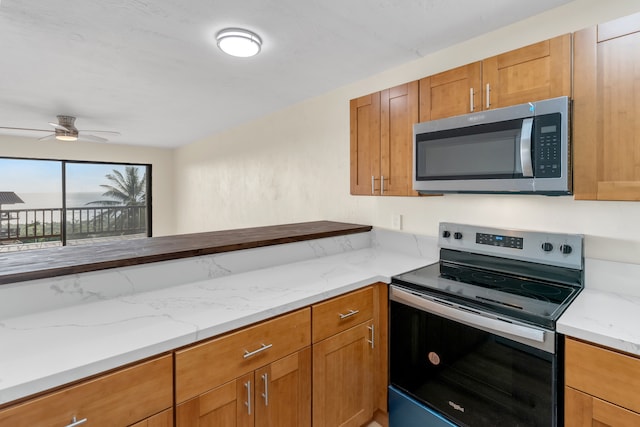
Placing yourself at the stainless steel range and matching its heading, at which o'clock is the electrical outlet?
The electrical outlet is roughly at 3 o'clock from the stainless steel range.

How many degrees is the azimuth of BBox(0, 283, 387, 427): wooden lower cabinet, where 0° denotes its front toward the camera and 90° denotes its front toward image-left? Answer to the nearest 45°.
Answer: approximately 315°

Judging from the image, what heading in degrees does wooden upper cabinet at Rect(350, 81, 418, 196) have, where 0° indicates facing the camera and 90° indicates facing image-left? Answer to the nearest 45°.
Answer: approximately 45°

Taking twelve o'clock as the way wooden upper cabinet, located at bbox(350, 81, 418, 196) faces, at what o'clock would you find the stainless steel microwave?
The stainless steel microwave is roughly at 9 o'clock from the wooden upper cabinet.
